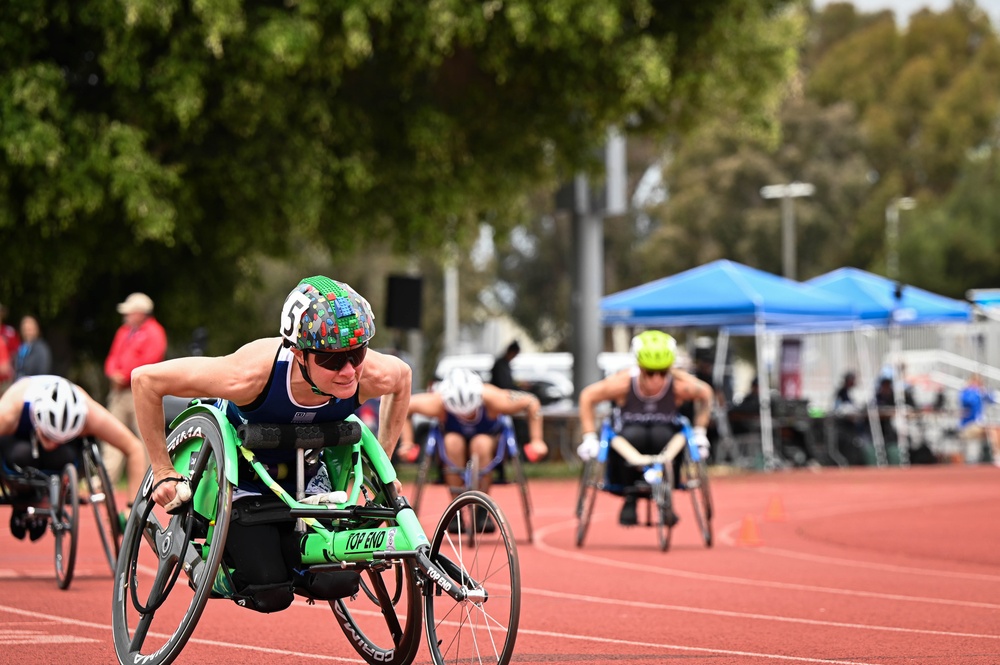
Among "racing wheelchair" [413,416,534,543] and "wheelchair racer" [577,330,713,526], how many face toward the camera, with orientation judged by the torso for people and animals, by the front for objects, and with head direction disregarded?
2

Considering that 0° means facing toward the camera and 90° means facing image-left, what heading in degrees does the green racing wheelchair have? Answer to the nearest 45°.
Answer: approximately 315°

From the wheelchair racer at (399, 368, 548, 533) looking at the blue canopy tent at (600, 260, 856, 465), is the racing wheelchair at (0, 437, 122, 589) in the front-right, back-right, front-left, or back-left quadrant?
back-left

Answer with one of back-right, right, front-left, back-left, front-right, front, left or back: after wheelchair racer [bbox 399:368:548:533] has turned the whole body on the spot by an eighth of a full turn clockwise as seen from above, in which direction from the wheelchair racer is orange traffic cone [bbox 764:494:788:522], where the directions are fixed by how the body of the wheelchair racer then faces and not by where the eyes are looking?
back

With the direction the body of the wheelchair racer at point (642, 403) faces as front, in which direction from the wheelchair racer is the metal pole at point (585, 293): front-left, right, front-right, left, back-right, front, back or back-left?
back
